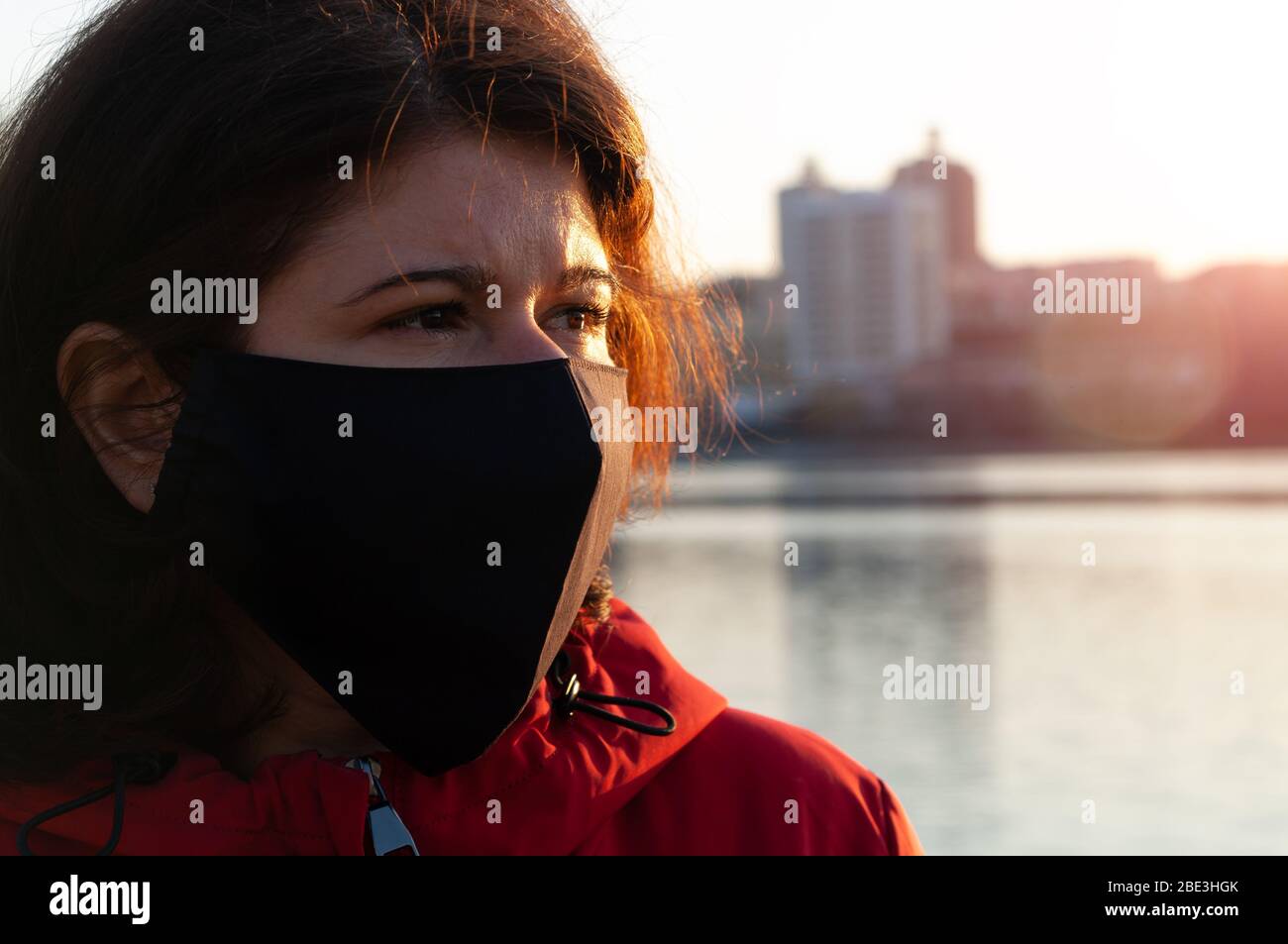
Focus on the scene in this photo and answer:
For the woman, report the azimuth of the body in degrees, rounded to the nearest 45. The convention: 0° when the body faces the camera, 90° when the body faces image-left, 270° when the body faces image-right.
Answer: approximately 315°

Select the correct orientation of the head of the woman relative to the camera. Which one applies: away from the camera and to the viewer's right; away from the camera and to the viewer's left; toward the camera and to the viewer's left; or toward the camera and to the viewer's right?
toward the camera and to the viewer's right
